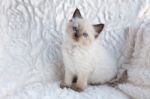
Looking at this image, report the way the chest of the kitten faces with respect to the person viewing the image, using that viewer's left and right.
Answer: facing the viewer and to the left of the viewer
